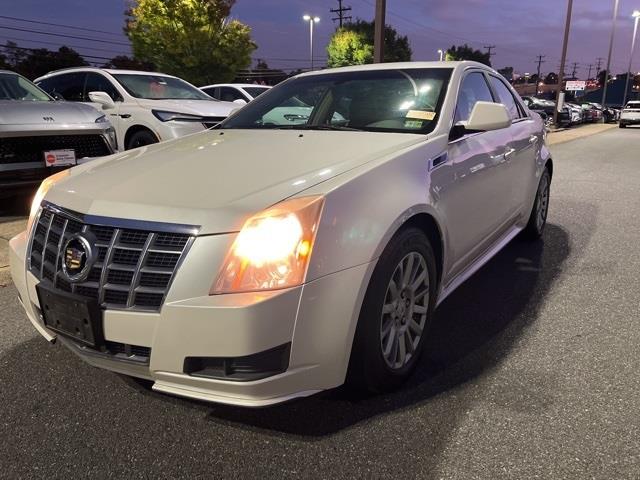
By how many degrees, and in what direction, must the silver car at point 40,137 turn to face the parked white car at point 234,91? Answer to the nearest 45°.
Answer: approximately 90° to its left

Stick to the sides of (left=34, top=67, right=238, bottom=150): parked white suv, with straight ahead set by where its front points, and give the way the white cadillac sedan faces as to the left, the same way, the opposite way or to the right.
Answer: to the right

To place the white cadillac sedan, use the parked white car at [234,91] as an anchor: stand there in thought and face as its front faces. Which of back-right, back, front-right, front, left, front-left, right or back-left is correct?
front-right

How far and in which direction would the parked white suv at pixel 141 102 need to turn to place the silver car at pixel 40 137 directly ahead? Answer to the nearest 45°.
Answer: approximately 90° to its right

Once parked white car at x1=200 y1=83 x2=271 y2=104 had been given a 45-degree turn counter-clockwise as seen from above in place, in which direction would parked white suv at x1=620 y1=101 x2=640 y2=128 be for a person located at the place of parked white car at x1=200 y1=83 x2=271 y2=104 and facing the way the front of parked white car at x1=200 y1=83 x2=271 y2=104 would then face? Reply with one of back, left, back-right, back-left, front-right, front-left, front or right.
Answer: front-left

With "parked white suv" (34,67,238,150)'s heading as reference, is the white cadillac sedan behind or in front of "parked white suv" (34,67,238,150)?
in front

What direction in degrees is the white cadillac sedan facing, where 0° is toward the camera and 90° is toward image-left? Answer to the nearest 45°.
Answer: approximately 45°

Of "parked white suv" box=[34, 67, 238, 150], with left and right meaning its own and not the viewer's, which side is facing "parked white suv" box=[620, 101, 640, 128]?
left

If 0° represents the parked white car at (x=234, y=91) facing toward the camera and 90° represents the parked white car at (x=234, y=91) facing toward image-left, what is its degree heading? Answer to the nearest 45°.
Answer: approximately 315°

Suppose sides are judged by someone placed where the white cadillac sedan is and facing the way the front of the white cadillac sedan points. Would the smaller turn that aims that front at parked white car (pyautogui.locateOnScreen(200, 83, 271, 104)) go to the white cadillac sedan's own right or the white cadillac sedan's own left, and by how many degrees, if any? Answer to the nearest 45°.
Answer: approximately 135° to the white cadillac sedan's own right

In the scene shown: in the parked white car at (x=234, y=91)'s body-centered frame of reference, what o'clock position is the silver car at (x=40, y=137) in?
The silver car is roughly at 2 o'clock from the parked white car.
